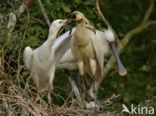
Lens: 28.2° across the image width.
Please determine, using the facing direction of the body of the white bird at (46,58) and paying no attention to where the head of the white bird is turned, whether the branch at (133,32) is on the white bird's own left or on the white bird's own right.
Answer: on the white bird's own left

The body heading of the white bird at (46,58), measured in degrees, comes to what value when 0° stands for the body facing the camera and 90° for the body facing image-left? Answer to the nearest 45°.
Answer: approximately 315°
